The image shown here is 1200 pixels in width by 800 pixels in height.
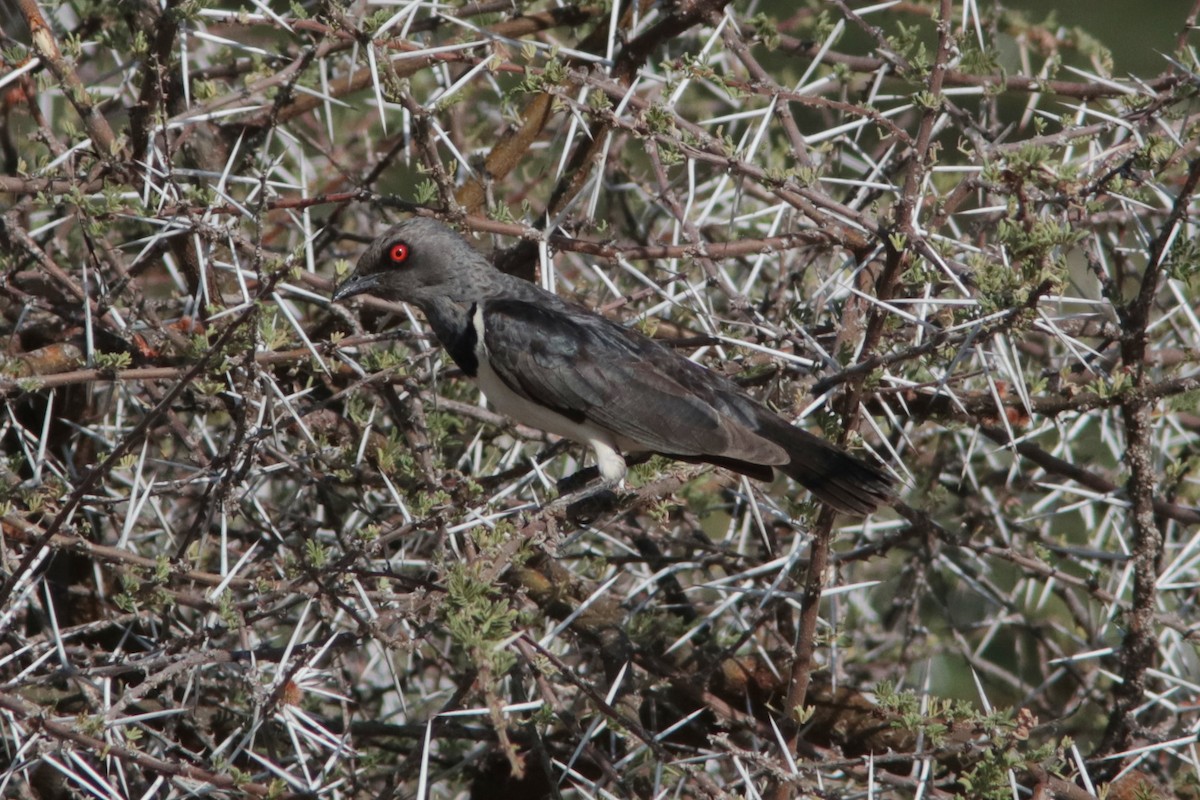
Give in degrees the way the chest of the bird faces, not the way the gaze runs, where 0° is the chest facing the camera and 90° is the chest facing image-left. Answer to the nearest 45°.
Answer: approximately 90°
